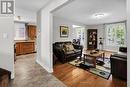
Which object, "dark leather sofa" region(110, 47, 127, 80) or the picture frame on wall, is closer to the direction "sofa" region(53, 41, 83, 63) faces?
the dark leather sofa

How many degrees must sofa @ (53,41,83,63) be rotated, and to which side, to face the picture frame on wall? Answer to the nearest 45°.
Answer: approximately 135° to its left

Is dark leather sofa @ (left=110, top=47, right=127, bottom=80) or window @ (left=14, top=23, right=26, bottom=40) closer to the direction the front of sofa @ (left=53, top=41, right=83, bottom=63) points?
the dark leather sofa

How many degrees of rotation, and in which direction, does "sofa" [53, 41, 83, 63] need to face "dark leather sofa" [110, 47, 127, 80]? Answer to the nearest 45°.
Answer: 0° — it already faces it

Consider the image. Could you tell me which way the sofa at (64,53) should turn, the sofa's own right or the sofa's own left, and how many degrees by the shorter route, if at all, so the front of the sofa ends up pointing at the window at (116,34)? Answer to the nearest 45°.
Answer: approximately 90° to the sofa's own left

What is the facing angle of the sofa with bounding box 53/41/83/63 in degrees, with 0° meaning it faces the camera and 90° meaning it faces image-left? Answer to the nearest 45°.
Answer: approximately 315°

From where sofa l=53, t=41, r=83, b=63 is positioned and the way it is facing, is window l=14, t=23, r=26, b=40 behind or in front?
behind
